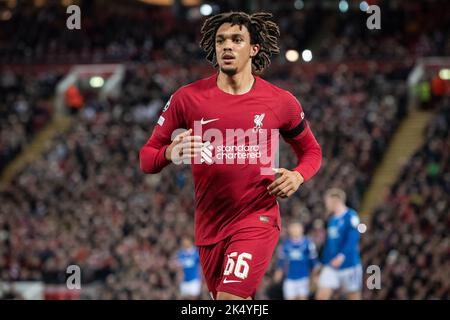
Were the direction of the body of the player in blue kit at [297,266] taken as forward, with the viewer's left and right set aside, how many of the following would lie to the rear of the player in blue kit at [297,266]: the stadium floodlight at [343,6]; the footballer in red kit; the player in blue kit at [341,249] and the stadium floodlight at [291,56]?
2

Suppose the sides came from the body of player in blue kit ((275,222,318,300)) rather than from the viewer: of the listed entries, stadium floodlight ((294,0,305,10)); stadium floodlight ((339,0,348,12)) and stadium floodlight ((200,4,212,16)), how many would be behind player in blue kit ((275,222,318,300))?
3

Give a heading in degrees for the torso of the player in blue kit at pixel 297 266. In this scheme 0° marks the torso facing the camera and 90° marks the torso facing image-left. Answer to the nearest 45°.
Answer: approximately 0°

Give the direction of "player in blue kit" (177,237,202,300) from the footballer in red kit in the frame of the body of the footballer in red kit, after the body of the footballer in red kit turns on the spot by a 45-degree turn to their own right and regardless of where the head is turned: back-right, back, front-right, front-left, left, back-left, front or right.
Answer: back-right

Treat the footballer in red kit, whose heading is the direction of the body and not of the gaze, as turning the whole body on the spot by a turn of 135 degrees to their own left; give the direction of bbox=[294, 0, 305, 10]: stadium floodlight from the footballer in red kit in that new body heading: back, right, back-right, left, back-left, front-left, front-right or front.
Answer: front-left

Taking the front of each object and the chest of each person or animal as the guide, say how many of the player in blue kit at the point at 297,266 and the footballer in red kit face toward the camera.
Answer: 2

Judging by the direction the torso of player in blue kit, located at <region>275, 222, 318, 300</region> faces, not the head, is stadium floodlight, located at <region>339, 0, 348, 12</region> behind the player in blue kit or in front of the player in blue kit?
behind

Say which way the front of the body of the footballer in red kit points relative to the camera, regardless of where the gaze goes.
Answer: toward the camera

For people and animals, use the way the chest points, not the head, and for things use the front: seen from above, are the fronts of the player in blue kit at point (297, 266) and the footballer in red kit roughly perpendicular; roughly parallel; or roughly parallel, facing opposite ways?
roughly parallel

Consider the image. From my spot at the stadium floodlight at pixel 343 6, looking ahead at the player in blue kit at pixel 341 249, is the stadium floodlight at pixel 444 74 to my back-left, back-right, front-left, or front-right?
front-left

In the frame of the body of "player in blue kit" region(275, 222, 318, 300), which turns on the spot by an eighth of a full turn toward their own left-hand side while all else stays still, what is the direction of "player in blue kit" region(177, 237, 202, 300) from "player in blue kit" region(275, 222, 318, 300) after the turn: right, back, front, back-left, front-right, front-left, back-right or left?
back

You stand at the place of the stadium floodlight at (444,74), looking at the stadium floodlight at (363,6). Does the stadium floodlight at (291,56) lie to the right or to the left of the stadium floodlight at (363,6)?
left

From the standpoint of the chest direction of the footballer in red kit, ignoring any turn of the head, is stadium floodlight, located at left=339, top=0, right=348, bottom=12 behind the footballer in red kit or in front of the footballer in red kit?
behind

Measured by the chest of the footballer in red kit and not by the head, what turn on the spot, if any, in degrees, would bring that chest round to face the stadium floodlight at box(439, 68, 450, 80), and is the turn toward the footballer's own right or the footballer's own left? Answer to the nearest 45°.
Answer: approximately 180°

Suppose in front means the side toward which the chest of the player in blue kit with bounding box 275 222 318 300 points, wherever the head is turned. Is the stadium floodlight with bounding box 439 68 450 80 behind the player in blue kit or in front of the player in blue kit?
behind

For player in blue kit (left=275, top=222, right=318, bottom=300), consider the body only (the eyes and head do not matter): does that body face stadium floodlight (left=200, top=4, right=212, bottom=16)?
no
